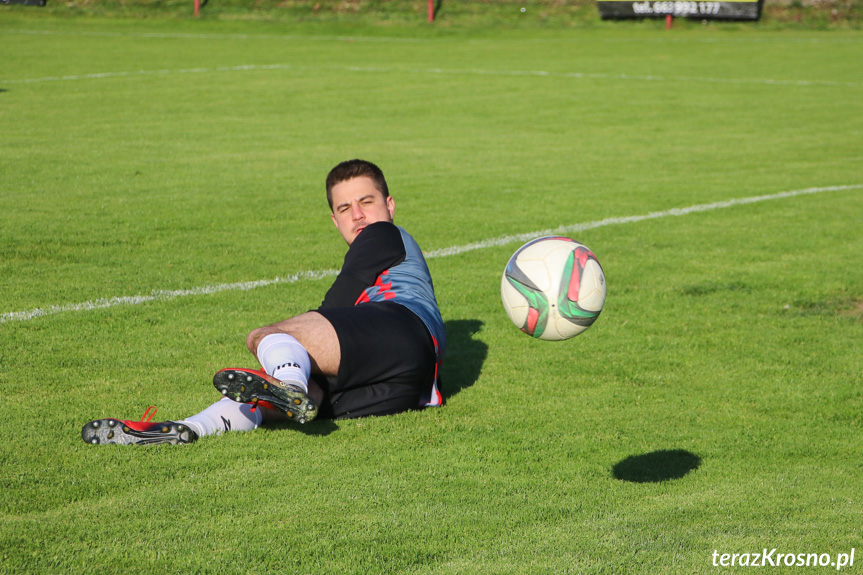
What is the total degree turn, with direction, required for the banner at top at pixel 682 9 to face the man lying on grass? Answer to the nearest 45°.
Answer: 0° — it already faces them

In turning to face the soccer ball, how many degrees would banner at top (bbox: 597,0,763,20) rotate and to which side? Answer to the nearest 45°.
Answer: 0° — it already faces it

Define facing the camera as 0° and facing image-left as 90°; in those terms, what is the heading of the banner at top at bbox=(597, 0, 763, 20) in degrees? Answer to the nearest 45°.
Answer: approximately 0°
